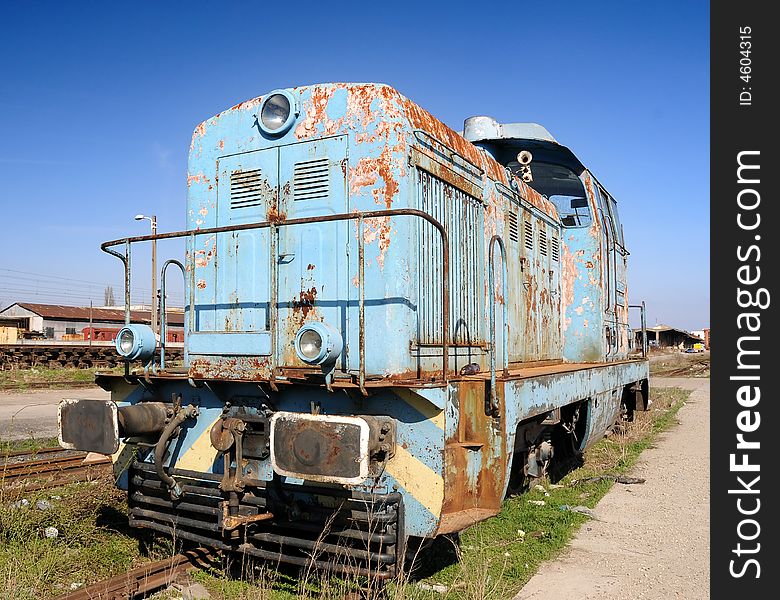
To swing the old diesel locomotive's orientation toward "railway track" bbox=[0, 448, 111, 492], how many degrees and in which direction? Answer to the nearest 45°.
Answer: approximately 90° to its right

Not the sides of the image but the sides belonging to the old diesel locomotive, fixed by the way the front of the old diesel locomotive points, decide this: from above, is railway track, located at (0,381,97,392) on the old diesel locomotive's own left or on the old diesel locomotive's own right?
on the old diesel locomotive's own right

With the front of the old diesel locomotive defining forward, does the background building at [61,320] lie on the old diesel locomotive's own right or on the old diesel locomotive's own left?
on the old diesel locomotive's own right

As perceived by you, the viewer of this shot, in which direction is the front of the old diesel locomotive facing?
facing the viewer and to the left of the viewer
